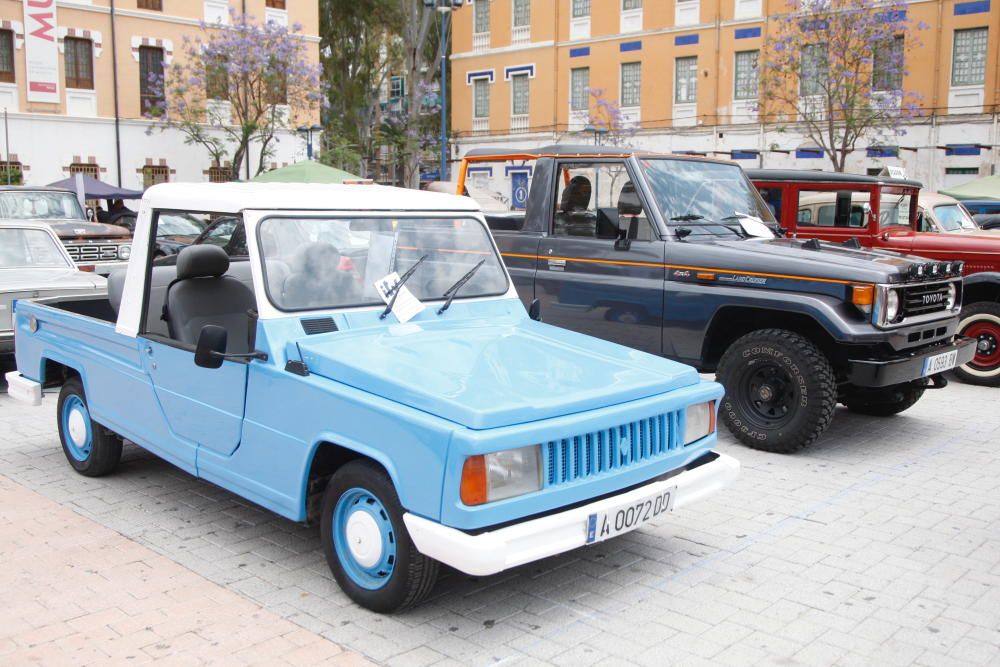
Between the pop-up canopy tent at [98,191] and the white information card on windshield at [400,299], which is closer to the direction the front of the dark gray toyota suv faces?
the white information card on windshield

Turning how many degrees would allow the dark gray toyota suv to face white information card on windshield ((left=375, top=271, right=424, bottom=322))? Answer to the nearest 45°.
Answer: approximately 90° to its right

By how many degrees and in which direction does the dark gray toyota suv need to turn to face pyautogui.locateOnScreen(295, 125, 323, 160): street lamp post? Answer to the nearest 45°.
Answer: approximately 180°

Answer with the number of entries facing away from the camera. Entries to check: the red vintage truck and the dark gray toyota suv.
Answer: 0

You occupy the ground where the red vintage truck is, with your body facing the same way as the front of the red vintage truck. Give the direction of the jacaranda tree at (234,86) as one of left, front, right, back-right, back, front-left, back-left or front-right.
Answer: back

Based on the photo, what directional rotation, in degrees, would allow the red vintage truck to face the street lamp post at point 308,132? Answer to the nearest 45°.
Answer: approximately 180°

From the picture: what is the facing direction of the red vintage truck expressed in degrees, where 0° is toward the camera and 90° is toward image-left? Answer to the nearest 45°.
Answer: approximately 315°

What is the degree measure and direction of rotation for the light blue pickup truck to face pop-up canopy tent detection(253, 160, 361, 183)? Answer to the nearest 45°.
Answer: approximately 135° to its left

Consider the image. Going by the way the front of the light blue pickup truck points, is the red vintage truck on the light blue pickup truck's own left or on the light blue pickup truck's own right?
on the light blue pickup truck's own left

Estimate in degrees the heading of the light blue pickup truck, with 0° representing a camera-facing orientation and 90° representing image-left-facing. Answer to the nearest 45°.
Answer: approximately 315°

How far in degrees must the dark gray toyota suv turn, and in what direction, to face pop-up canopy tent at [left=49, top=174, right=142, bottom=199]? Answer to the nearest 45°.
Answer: approximately 180°
